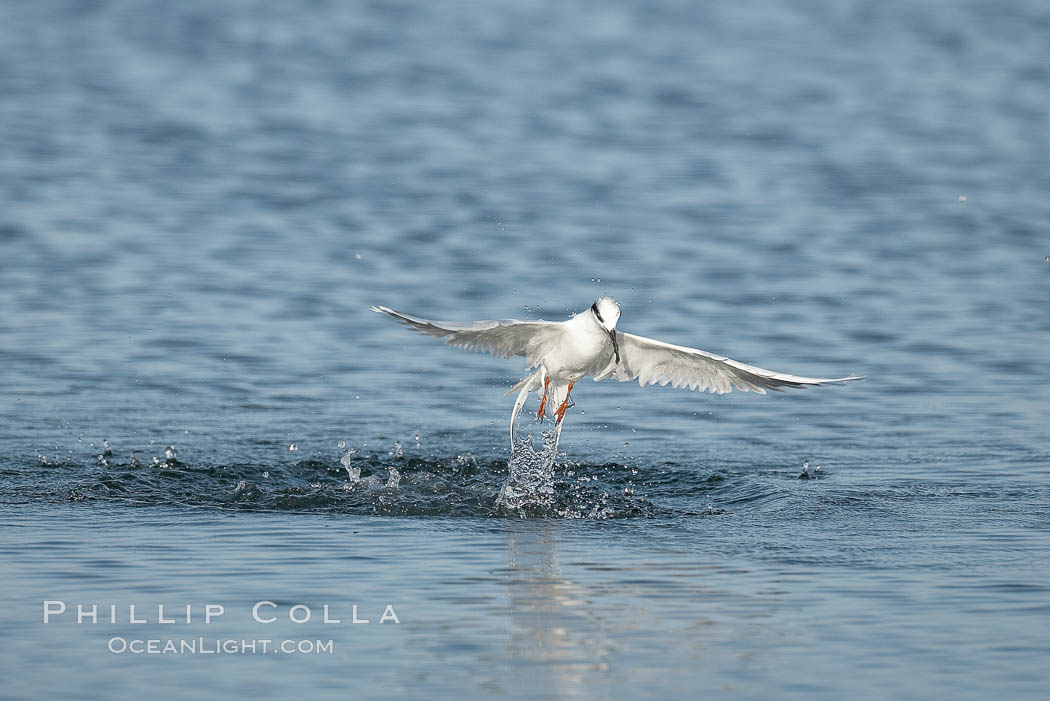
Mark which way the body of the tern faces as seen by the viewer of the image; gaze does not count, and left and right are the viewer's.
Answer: facing the viewer and to the right of the viewer
